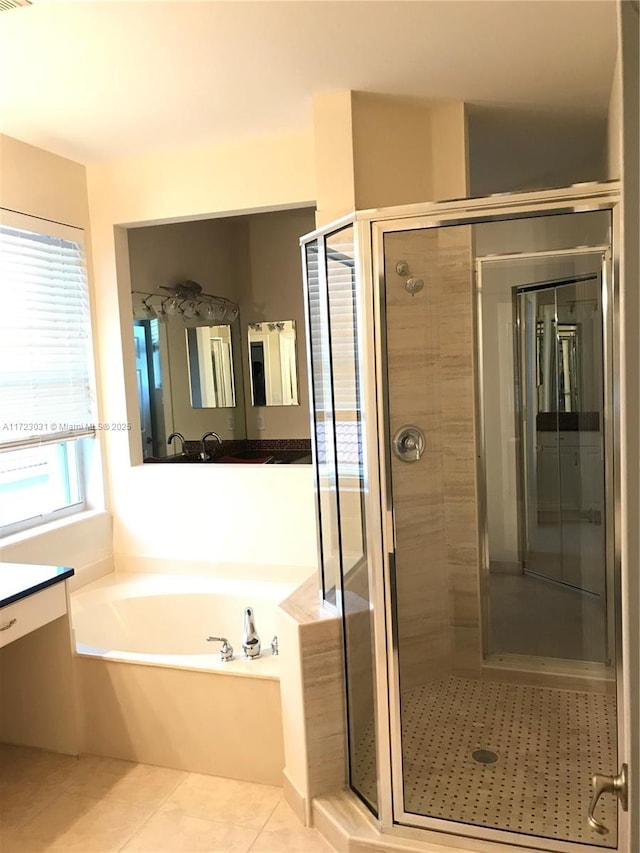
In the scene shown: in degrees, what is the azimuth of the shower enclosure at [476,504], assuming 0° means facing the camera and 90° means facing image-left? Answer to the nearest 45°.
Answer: approximately 0°

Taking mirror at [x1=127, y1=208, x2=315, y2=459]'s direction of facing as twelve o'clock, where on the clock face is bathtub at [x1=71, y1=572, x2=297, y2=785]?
The bathtub is roughly at 12 o'clock from the mirror.

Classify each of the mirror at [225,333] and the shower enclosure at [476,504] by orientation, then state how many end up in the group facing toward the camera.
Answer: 2

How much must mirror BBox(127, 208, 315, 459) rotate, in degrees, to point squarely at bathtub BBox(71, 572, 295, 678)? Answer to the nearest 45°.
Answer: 0° — it already faces it

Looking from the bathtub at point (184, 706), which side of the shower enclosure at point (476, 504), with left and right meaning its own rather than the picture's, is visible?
right
